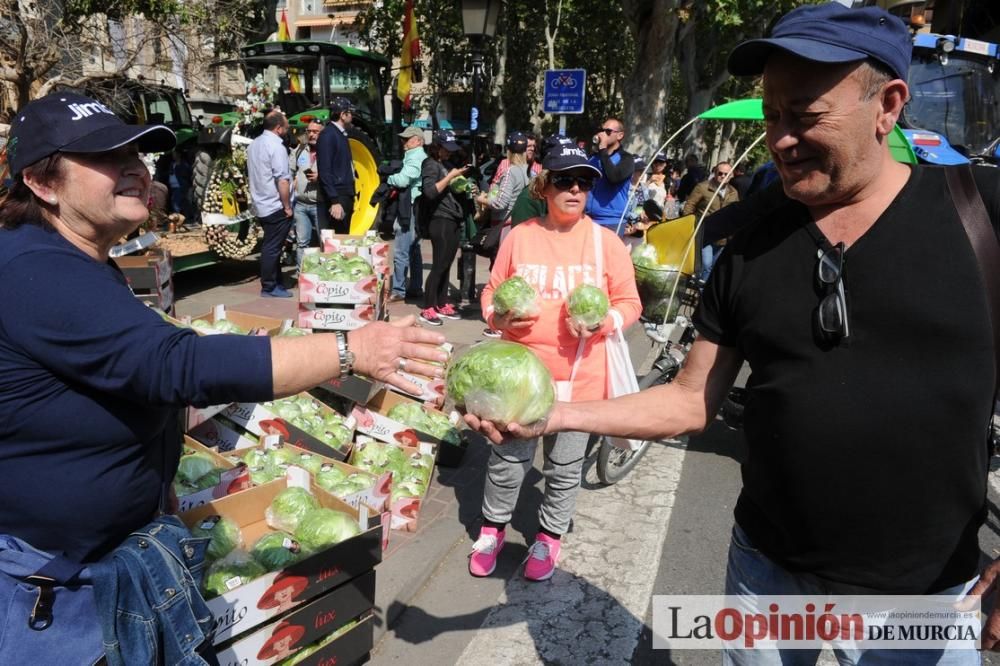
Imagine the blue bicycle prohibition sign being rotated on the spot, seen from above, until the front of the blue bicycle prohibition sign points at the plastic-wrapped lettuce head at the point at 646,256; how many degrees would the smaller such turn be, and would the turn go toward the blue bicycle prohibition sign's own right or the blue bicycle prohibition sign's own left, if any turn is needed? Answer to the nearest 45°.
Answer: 0° — it already faces it

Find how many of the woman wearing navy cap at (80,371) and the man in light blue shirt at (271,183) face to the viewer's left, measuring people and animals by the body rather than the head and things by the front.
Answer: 0

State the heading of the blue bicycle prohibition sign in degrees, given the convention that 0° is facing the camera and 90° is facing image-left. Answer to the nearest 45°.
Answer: approximately 0°

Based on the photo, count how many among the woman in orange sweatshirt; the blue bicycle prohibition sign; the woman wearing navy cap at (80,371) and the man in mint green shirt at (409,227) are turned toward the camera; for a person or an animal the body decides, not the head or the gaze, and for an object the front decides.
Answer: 2

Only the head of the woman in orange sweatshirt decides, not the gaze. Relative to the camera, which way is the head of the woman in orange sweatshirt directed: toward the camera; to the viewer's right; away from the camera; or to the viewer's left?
toward the camera

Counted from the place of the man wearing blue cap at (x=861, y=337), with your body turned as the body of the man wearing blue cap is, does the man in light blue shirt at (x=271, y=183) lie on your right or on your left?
on your right

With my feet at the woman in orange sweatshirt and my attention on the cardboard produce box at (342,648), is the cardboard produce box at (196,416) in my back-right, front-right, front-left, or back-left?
front-right

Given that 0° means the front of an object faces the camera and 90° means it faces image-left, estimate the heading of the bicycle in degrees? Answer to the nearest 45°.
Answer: approximately 45°

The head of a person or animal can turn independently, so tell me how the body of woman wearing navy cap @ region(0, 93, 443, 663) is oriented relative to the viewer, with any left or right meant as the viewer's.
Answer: facing to the right of the viewer

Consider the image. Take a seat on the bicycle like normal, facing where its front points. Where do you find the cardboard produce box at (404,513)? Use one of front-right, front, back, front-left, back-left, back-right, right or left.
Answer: front

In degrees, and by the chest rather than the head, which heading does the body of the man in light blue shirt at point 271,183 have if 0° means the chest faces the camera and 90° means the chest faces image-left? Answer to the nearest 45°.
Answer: approximately 225°

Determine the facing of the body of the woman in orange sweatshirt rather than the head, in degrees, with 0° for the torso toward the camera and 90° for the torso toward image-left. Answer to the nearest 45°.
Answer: approximately 0°

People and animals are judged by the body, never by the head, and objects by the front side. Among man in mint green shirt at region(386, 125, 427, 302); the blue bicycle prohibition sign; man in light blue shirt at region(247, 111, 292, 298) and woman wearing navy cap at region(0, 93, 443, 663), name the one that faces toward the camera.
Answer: the blue bicycle prohibition sign

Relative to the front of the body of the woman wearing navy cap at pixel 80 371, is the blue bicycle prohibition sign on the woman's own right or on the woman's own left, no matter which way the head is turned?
on the woman's own left

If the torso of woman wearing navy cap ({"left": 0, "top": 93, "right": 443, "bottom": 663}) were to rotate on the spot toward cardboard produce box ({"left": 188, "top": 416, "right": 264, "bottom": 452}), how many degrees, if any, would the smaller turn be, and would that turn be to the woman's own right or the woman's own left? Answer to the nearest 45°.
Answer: approximately 90° to the woman's own left

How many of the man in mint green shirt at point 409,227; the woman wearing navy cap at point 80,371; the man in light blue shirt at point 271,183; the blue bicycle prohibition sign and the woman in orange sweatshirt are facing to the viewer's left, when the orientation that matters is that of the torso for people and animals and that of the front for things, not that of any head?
1

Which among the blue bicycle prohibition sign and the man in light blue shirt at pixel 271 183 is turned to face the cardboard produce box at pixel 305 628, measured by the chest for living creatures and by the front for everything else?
the blue bicycle prohibition sign
